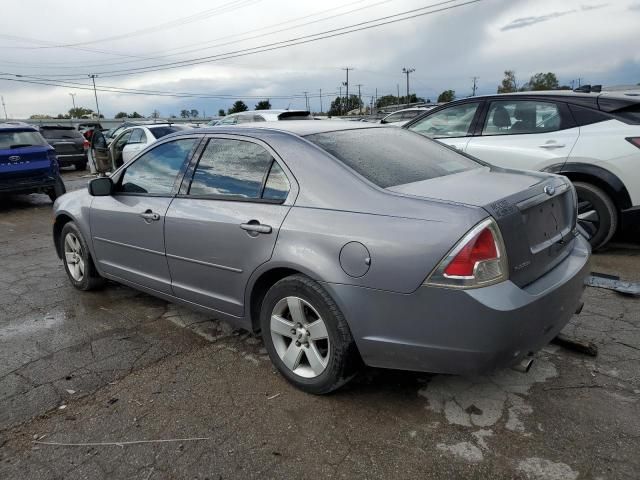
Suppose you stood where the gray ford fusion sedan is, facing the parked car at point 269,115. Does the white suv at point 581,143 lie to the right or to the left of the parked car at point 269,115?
right

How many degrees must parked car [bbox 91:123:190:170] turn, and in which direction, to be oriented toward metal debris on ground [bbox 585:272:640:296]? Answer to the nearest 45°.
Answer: approximately 135° to its left

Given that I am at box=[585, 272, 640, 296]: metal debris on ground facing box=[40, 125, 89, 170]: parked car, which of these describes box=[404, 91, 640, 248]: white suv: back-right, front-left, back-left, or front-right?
front-right

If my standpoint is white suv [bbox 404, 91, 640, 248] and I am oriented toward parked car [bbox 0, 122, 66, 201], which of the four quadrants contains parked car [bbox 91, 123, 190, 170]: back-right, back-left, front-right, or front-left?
front-right

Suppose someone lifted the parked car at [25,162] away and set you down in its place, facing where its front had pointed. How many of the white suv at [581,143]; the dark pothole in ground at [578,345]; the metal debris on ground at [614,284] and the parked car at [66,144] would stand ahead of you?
1

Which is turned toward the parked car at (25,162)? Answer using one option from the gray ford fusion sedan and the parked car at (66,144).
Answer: the gray ford fusion sedan

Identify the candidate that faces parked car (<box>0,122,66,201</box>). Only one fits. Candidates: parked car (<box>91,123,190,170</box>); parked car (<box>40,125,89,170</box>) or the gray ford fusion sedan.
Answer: the gray ford fusion sedan

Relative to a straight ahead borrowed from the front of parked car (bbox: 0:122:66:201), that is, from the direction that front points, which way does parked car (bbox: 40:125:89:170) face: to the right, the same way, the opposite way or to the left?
the same way

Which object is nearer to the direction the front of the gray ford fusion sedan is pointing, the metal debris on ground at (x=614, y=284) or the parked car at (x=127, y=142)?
the parked car

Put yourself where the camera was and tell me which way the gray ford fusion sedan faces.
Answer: facing away from the viewer and to the left of the viewer

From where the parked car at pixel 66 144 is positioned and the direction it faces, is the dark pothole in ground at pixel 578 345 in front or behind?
behind

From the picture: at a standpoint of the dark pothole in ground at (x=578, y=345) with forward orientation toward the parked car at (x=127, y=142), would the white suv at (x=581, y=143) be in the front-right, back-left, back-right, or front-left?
front-right

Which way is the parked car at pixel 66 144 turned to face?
away from the camera

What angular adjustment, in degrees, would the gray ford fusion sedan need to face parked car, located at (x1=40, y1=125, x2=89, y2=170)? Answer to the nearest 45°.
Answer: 0° — it already faces it

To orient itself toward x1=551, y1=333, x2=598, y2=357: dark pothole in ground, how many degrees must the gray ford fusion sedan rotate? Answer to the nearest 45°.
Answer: approximately 135° to its right
